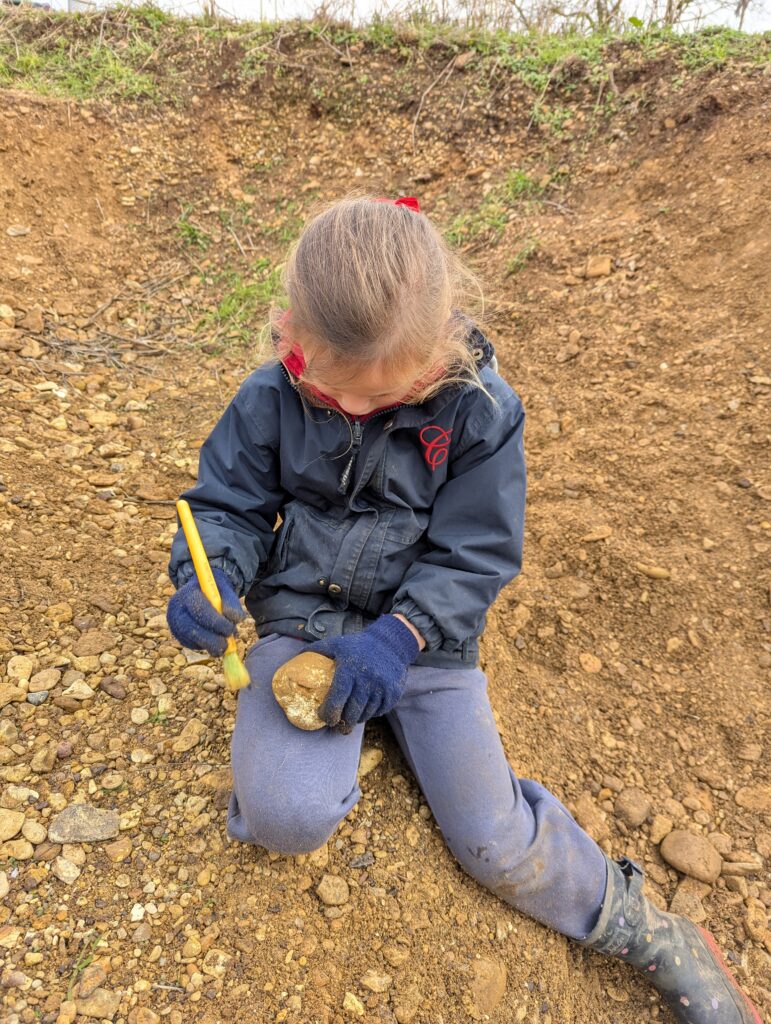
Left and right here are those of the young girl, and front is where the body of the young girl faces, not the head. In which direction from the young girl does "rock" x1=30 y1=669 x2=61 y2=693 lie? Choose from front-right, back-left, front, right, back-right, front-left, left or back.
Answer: right

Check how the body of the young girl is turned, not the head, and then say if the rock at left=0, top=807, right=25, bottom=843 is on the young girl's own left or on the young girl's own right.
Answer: on the young girl's own right

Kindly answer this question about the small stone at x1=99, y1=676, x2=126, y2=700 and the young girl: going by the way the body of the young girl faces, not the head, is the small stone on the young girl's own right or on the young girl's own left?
on the young girl's own right

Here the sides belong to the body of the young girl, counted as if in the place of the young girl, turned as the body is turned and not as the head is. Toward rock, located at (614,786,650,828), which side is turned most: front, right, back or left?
left

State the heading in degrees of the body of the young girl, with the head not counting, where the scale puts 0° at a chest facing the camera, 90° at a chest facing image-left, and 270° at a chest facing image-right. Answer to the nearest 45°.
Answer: approximately 0°

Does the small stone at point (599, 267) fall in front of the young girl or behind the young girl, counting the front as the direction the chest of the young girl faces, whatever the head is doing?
behind

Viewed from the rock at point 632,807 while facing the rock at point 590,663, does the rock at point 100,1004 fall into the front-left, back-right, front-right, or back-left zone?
back-left
